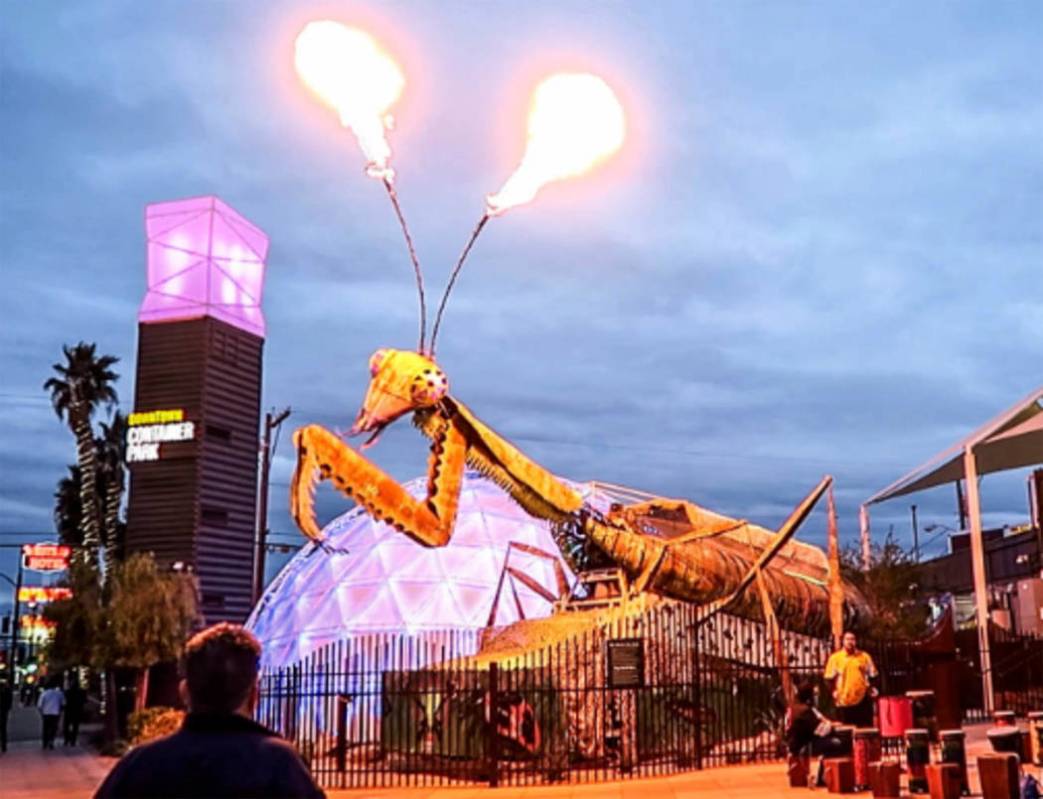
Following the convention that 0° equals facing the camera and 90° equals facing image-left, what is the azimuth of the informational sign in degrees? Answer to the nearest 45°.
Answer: approximately 0°

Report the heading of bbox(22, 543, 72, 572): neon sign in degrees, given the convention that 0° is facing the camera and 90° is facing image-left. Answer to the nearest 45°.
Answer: approximately 0°

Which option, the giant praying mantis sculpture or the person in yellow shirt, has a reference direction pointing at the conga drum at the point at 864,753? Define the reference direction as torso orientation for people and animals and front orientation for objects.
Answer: the person in yellow shirt

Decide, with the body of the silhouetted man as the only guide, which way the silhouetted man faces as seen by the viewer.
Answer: away from the camera

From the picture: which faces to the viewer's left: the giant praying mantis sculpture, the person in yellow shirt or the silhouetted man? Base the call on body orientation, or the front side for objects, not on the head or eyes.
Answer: the giant praying mantis sculpture

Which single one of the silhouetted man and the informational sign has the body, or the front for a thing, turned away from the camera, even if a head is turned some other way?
the silhouetted man

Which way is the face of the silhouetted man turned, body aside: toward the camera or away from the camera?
away from the camera

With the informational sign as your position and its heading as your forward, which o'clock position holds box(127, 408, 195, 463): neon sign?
The neon sign is roughly at 5 o'clock from the informational sign.

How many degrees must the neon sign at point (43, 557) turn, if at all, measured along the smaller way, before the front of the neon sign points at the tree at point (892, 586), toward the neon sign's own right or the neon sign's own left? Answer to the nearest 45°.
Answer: approximately 45° to the neon sign's own left

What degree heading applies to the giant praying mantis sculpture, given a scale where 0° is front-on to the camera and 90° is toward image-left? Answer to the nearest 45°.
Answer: approximately 90°

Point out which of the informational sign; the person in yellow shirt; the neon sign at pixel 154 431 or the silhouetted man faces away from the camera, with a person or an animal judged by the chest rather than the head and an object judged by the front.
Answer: the silhouetted man
